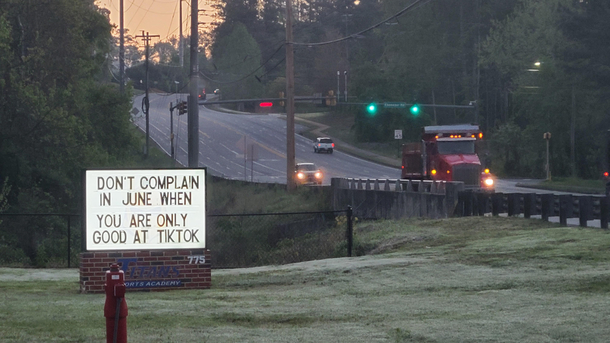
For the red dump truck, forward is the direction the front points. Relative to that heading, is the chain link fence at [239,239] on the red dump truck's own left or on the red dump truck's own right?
on the red dump truck's own right

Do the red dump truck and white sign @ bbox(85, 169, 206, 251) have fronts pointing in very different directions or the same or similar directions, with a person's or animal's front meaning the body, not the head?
same or similar directions

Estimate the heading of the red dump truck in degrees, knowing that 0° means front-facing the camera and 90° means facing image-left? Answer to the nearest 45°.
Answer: approximately 315°

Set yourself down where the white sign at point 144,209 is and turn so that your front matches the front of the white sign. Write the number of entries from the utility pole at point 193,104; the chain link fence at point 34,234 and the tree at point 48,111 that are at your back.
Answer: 3

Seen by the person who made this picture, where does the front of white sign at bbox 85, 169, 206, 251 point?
facing the viewer

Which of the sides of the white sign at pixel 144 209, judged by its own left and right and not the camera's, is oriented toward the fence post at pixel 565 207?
left

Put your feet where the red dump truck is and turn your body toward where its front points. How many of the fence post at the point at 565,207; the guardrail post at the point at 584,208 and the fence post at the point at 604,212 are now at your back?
0

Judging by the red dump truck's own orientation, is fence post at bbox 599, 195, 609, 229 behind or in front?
in front

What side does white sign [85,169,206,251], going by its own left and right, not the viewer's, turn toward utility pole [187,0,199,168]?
back

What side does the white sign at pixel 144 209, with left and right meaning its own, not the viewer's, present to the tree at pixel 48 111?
back

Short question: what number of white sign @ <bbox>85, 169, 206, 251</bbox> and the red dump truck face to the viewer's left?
0

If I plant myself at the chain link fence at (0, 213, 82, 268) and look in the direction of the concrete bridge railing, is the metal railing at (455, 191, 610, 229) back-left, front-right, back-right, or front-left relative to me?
front-right

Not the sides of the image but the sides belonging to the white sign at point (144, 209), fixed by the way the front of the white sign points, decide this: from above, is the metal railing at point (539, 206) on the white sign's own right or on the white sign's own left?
on the white sign's own left

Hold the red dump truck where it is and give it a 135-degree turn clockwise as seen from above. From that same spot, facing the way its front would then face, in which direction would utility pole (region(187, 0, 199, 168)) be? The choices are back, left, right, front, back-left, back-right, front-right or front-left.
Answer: front-left
